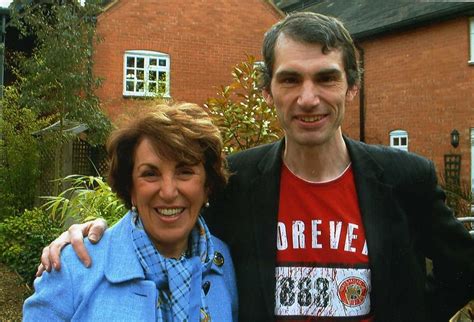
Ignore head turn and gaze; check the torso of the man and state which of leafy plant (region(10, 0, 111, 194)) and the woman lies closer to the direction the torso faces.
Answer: the woman

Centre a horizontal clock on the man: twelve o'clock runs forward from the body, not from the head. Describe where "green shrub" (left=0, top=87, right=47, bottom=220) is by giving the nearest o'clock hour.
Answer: The green shrub is roughly at 5 o'clock from the man.

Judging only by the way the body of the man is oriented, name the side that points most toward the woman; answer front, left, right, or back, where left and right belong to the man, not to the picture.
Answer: right

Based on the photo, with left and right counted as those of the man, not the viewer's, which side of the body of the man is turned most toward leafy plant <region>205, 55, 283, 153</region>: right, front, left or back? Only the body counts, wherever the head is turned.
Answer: back

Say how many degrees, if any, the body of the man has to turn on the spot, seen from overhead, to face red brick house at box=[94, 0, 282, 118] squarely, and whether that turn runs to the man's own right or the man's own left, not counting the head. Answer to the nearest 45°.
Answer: approximately 180°

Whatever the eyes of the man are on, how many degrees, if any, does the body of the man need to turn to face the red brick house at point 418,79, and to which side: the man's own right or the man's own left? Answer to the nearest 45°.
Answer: approximately 180°

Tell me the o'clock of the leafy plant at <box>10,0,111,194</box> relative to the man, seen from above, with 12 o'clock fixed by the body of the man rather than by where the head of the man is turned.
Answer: The leafy plant is roughly at 5 o'clock from the man.

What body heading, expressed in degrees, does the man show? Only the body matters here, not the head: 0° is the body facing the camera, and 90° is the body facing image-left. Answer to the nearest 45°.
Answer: approximately 0°
